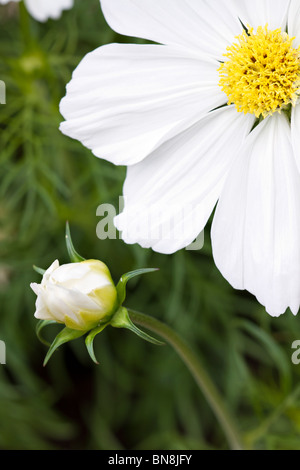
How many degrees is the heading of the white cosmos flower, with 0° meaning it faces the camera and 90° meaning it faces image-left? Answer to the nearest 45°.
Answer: approximately 0°
